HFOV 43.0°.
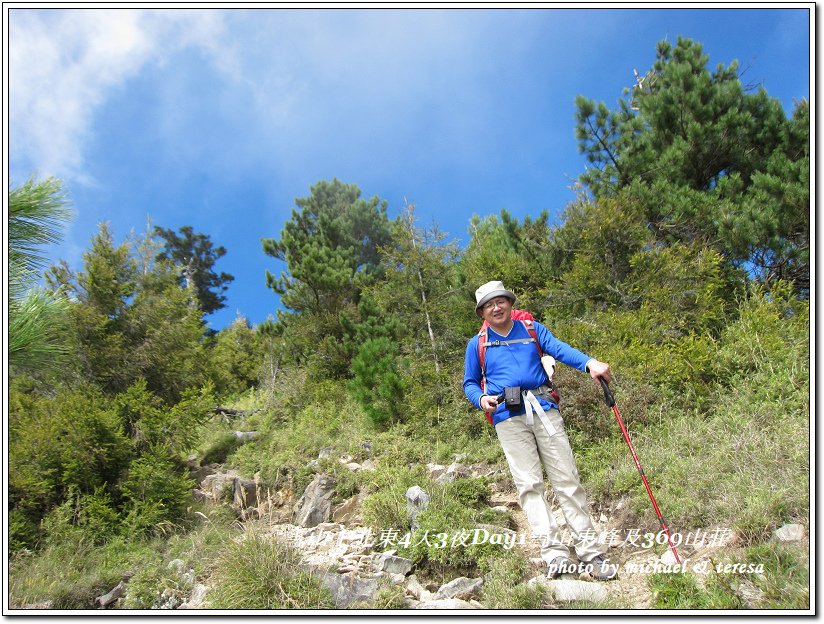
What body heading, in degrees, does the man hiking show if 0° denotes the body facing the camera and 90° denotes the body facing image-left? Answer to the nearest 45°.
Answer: approximately 0°

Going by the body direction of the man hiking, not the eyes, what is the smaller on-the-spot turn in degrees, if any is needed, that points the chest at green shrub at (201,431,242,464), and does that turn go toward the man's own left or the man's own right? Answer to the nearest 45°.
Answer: approximately 135° to the man's own right

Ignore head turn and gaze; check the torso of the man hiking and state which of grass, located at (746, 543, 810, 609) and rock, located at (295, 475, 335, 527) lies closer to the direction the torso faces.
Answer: the grass

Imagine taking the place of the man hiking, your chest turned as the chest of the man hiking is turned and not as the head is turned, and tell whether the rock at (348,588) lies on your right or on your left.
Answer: on your right

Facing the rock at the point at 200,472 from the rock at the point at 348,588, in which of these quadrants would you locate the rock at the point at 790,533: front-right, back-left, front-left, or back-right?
back-right

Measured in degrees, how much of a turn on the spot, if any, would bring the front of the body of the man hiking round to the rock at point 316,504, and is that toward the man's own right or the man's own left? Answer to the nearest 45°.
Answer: approximately 135° to the man's own right

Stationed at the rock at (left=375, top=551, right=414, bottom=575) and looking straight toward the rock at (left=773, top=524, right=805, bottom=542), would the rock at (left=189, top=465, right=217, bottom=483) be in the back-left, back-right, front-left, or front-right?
back-left
